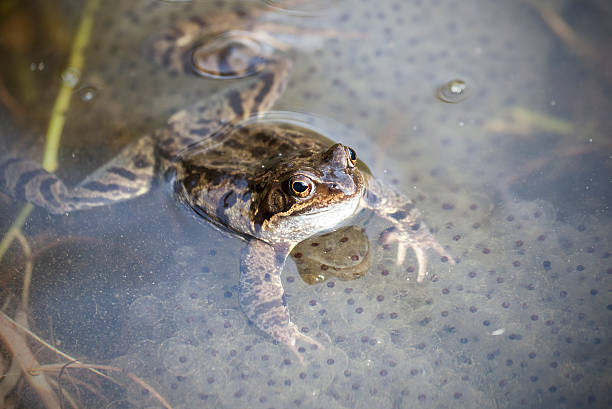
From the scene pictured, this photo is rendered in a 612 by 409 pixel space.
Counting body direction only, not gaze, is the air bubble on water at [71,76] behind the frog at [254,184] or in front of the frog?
behind

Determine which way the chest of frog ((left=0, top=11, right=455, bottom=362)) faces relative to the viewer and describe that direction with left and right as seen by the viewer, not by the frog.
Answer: facing the viewer and to the right of the viewer

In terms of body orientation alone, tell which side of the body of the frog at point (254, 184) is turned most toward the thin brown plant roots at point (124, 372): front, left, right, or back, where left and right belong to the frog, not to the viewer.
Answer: right

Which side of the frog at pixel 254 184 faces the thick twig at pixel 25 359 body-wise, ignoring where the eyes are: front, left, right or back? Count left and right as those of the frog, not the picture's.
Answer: right

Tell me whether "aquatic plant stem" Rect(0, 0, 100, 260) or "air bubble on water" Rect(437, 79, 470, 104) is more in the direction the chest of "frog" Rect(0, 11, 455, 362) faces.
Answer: the air bubble on water

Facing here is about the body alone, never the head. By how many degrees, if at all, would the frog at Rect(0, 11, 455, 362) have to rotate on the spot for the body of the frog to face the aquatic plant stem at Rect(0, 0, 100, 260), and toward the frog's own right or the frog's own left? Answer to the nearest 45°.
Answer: approximately 180°
